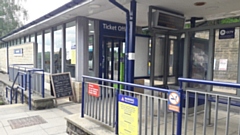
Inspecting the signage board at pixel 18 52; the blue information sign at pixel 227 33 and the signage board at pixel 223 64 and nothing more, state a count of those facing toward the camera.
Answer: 3

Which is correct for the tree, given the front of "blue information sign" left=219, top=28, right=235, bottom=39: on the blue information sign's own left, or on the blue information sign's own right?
on the blue information sign's own right

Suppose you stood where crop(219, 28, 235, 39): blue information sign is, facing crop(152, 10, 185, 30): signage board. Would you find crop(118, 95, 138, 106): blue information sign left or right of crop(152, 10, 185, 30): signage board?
left

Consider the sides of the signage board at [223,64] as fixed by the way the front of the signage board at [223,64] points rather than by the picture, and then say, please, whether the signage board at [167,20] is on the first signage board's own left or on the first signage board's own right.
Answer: on the first signage board's own right

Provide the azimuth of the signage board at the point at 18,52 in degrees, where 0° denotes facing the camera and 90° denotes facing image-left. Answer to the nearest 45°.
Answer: approximately 0°

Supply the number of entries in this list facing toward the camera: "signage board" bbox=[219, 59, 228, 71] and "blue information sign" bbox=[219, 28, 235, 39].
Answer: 2

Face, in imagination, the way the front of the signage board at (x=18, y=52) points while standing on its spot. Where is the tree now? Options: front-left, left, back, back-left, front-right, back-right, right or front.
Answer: back

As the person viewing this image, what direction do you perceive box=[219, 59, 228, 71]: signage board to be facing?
facing the viewer

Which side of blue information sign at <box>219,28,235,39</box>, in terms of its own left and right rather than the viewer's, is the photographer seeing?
front

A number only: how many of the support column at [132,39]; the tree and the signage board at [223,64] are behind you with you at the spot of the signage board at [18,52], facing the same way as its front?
1

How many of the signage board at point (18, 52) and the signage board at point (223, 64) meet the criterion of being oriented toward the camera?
2

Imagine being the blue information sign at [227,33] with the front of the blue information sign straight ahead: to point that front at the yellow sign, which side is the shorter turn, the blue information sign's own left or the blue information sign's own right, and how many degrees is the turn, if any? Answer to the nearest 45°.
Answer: approximately 45° to the blue information sign's own right

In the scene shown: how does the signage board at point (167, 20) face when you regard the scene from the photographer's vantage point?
facing the viewer and to the right of the viewer

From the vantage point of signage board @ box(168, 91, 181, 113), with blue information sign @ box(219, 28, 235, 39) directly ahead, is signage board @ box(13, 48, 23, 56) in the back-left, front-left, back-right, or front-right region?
front-left
